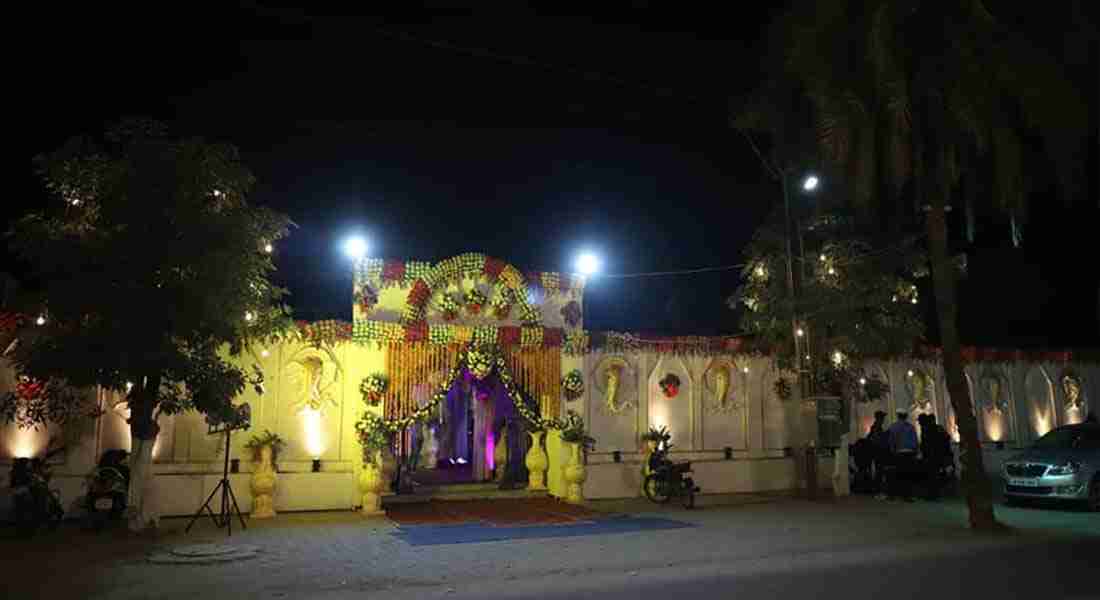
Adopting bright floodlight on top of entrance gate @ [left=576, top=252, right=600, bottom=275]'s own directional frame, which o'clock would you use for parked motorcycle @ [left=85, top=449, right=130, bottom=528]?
The parked motorcycle is roughly at 2 o'clock from the bright floodlight on top of entrance gate.

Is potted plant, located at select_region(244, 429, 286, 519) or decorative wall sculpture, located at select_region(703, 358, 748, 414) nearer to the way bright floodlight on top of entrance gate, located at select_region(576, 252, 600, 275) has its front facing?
the potted plant

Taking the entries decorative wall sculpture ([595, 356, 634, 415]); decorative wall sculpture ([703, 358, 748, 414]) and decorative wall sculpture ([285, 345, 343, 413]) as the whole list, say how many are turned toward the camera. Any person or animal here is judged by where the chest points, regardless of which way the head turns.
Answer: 3

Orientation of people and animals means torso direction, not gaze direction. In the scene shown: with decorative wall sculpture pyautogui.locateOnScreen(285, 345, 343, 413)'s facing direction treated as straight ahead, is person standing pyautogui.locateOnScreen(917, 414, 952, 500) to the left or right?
on its left

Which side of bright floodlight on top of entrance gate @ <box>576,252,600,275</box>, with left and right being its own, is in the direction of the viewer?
front

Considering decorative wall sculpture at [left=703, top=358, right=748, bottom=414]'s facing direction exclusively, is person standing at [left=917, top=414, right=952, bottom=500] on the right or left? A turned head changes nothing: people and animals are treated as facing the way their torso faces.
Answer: on its left
